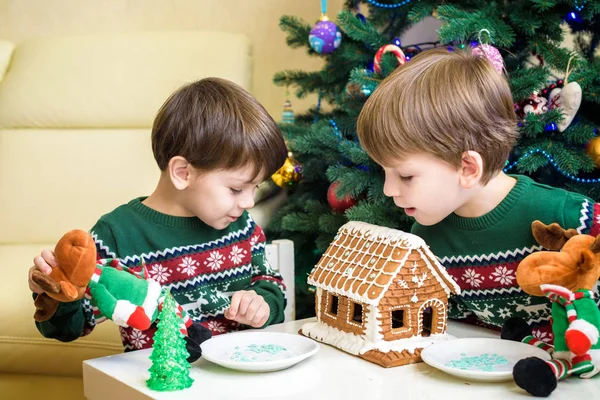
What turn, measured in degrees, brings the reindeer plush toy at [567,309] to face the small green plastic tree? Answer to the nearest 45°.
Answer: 0° — it already faces it

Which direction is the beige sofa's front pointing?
toward the camera

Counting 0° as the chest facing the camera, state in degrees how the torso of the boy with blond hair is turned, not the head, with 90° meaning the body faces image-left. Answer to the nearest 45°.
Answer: approximately 45°

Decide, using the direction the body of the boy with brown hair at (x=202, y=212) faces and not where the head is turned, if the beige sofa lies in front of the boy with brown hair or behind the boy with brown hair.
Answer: behind

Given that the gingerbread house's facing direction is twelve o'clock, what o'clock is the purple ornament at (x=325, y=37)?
The purple ornament is roughly at 7 o'clock from the gingerbread house.

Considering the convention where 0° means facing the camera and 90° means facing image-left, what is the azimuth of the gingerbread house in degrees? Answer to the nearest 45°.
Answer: approximately 315°

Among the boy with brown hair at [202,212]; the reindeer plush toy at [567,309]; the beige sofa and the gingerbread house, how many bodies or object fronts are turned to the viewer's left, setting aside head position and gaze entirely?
1

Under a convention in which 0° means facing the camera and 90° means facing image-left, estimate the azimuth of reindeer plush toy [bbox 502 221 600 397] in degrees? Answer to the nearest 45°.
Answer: approximately 90°

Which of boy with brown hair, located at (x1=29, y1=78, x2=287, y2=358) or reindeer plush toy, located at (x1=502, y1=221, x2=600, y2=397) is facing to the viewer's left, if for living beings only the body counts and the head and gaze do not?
the reindeer plush toy
